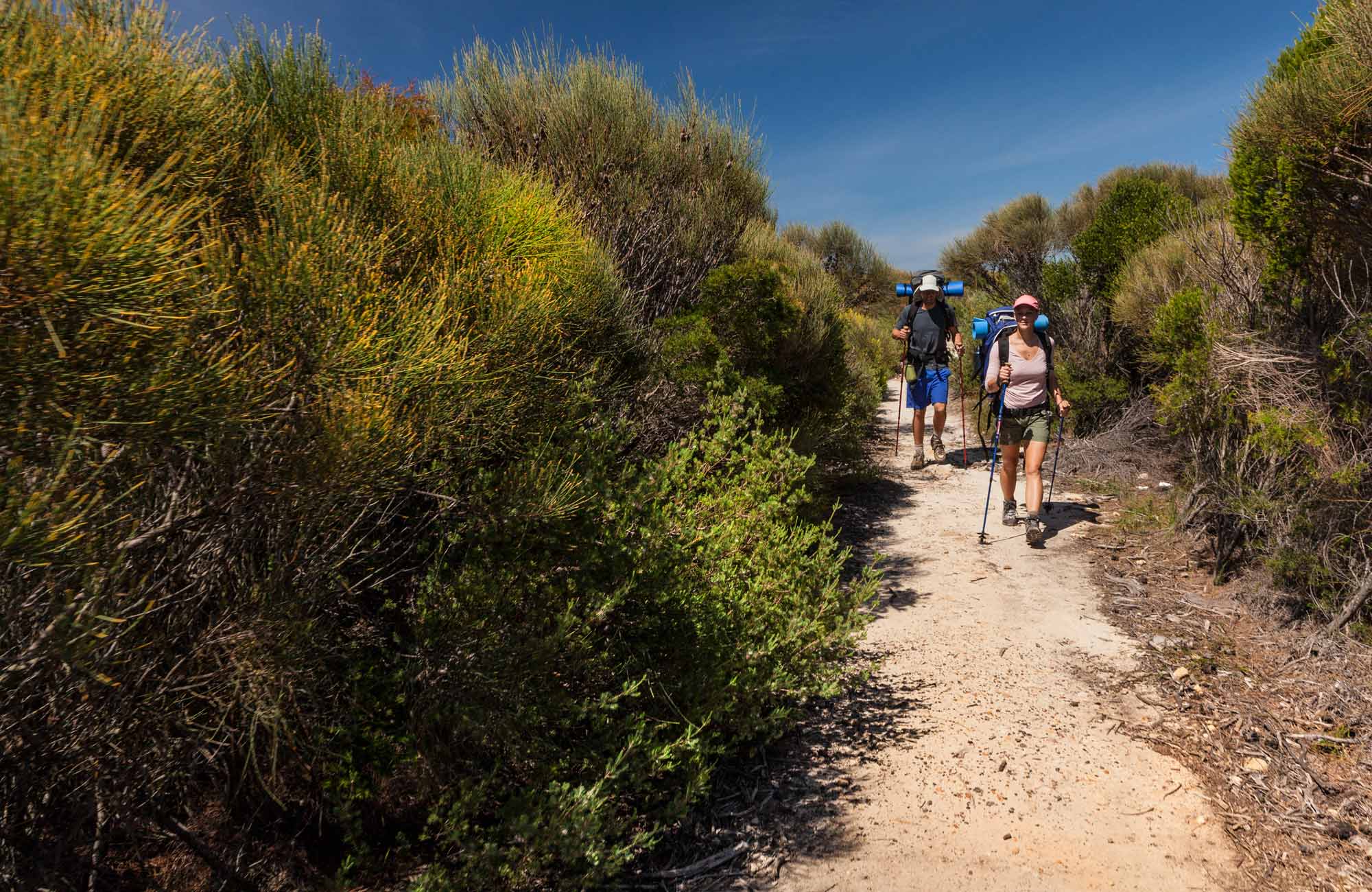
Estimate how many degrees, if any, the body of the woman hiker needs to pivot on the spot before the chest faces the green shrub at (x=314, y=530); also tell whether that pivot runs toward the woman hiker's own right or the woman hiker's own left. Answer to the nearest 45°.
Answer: approximately 45° to the woman hiker's own right

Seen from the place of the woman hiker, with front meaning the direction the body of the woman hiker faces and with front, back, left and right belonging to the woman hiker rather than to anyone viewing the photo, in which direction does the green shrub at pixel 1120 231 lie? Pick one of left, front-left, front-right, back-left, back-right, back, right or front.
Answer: back

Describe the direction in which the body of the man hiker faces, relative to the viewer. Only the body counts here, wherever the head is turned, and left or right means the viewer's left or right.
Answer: facing the viewer

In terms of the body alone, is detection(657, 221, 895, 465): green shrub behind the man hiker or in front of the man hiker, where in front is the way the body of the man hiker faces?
in front

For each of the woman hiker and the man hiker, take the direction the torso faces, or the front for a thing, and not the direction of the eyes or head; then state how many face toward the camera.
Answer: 2

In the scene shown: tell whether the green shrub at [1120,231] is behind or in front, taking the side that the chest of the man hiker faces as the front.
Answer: behind

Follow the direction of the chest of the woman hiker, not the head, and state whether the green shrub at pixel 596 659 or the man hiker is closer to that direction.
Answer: the green shrub

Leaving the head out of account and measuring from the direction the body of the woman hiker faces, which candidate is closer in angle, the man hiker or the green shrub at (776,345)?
the green shrub

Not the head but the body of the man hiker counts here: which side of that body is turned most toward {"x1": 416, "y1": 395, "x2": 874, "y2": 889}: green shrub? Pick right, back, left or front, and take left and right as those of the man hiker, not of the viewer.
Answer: front

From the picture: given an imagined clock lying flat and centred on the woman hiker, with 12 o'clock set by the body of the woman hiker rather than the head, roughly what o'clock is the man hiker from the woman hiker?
The man hiker is roughly at 5 o'clock from the woman hiker.
